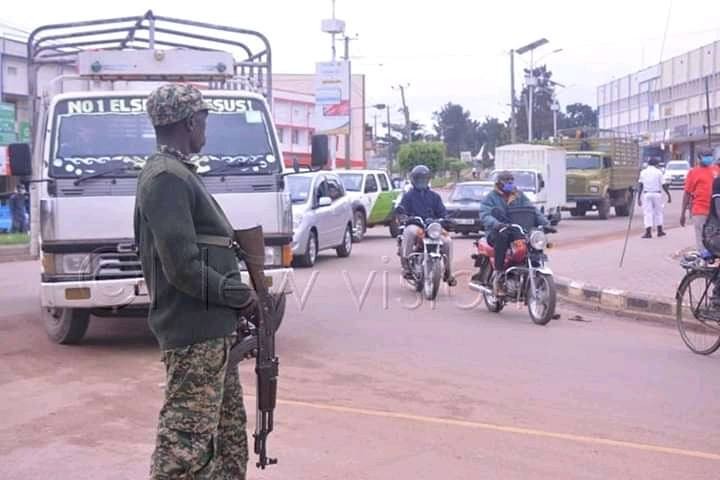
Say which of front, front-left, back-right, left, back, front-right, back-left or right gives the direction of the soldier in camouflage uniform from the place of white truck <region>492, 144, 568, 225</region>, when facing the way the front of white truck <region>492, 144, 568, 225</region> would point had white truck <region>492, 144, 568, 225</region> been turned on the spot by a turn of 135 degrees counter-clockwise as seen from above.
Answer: right

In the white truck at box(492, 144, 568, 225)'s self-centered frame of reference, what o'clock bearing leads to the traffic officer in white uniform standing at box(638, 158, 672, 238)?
The traffic officer in white uniform standing is roughly at 10 o'clock from the white truck.

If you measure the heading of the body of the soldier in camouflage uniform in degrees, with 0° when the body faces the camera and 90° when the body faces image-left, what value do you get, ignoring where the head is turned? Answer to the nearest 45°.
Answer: approximately 270°

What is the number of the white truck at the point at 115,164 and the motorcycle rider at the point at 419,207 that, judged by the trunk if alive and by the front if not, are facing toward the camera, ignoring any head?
2

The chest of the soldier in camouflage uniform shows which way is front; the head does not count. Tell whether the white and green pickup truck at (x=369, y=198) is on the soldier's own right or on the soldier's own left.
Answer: on the soldier's own left

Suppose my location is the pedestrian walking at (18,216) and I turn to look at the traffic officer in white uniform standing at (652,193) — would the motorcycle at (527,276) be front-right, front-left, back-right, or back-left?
front-right

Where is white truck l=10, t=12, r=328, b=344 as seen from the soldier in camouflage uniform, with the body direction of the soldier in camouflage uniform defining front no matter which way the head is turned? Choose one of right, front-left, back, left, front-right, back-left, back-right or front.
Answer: left

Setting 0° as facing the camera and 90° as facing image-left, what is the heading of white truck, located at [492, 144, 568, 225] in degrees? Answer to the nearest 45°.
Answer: approximately 45°

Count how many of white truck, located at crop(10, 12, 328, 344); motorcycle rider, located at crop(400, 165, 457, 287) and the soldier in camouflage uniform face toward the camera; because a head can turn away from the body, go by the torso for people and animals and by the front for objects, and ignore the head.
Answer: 2

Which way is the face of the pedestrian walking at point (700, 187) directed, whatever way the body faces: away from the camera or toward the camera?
toward the camera

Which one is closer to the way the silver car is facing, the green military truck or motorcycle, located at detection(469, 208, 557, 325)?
the motorcycle

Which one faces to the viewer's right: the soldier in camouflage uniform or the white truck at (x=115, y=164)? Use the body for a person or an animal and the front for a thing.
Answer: the soldier in camouflage uniform

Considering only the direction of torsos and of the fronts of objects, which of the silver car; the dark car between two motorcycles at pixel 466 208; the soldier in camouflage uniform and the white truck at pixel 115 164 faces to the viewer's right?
the soldier in camouflage uniform

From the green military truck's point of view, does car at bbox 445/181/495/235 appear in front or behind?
in front

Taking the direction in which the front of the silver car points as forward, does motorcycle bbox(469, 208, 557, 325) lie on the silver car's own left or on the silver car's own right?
on the silver car's own left

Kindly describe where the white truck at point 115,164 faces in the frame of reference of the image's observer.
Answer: facing the viewer
